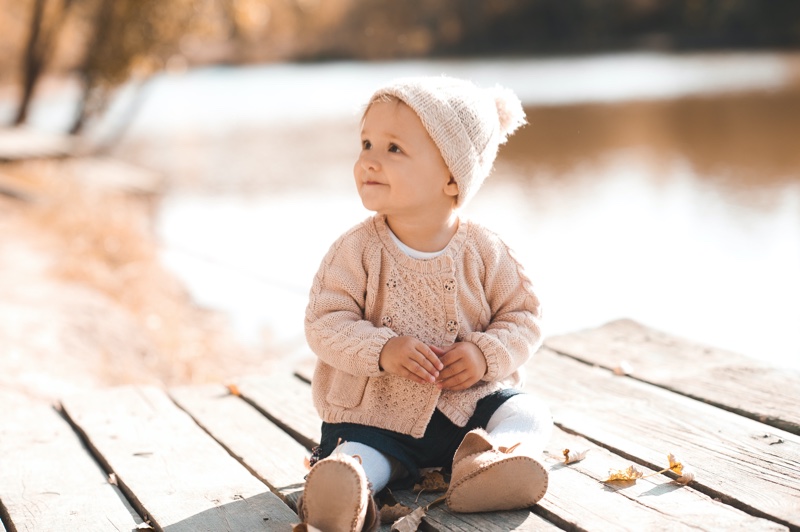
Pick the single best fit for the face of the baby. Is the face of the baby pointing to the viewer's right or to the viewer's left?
to the viewer's left

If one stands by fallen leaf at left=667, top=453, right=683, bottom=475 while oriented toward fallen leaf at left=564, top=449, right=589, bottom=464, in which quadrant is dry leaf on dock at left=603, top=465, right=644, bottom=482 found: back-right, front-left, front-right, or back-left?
front-left

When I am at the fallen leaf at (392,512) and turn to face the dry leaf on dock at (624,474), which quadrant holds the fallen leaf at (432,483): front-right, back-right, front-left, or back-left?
front-left

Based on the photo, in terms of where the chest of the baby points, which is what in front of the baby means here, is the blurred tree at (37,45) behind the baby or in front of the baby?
behind

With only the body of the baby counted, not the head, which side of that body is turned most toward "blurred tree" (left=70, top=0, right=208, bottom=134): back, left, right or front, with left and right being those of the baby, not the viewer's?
back

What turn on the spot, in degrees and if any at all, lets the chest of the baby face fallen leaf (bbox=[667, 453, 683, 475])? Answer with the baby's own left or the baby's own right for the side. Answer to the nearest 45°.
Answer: approximately 90° to the baby's own left

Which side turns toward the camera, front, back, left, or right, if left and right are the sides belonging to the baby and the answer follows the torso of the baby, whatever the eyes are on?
front

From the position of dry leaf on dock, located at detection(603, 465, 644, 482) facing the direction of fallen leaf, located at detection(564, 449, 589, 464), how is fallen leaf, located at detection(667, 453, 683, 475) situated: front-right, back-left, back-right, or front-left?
back-right
